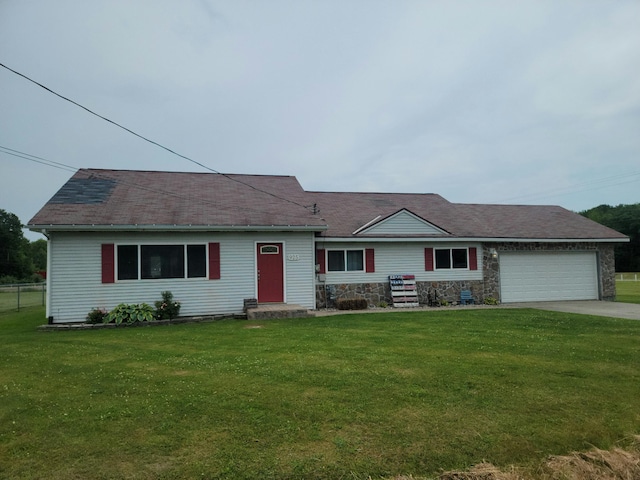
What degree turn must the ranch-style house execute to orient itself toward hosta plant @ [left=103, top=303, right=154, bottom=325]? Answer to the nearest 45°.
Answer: approximately 45° to its right

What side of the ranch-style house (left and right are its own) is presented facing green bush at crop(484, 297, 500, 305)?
left

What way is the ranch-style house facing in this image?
toward the camera

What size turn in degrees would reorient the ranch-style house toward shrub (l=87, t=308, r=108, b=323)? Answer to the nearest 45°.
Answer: approximately 45° to its right

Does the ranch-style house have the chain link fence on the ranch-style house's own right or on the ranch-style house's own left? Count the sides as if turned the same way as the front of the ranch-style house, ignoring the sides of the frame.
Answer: on the ranch-style house's own right

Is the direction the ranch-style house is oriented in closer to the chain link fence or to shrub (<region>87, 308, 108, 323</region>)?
the shrub
